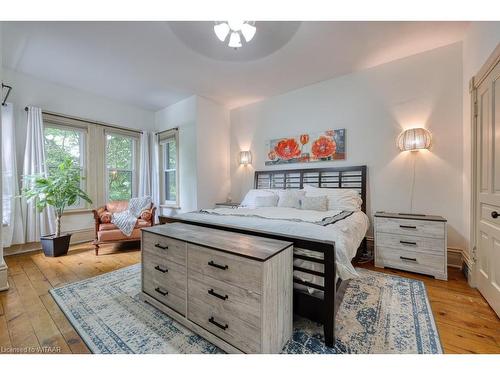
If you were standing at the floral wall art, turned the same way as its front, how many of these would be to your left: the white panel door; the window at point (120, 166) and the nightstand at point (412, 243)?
2

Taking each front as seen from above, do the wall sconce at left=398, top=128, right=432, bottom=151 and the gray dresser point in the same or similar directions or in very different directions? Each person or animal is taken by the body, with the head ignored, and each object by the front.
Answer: same or similar directions

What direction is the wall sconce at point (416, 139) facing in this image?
toward the camera

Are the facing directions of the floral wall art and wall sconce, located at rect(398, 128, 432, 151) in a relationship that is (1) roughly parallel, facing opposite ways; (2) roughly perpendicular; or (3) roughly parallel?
roughly parallel

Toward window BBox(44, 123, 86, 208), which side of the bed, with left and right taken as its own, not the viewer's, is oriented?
right

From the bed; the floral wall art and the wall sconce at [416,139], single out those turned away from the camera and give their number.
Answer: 0

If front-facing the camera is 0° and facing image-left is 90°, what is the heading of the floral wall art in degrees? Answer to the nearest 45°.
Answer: approximately 45°

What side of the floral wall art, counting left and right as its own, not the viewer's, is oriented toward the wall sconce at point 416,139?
left

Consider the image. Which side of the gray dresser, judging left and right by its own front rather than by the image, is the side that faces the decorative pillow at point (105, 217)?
right

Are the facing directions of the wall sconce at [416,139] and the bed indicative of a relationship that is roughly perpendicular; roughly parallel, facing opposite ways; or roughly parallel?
roughly parallel

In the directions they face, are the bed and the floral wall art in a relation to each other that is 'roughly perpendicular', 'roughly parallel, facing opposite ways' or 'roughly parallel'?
roughly parallel

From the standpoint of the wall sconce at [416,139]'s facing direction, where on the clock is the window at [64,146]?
The window is roughly at 2 o'clock from the wall sconce.

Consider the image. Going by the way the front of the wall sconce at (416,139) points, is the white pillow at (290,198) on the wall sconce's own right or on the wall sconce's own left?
on the wall sconce's own right
